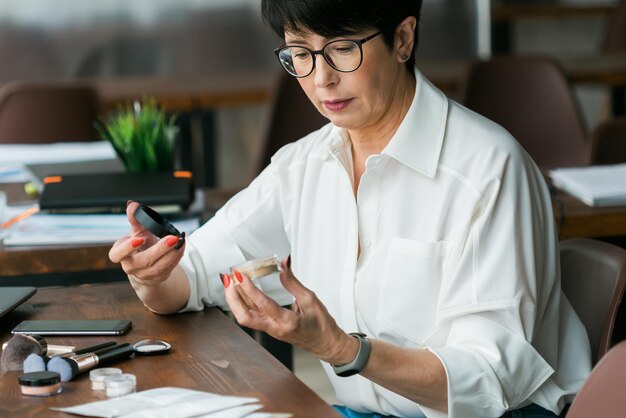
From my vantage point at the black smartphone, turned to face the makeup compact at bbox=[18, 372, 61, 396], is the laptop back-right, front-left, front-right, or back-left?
back-right

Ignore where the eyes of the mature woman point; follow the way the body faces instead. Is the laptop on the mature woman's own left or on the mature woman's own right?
on the mature woman's own right

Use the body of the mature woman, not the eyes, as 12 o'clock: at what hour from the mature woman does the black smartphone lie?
The black smartphone is roughly at 1 o'clock from the mature woman.

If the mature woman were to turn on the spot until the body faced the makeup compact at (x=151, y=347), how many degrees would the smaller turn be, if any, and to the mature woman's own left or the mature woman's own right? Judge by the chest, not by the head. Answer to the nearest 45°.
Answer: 0° — they already face it

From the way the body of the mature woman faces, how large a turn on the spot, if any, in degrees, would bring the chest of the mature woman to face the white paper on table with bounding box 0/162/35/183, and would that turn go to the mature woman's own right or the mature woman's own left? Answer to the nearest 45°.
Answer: approximately 90° to the mature woman's own right

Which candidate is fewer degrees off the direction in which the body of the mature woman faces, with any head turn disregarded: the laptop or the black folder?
the laptop

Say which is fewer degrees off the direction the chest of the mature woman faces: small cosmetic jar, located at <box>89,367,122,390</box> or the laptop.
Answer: the small cosmetic jar

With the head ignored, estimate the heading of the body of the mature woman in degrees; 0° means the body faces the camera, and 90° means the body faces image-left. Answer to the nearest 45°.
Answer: approximately 45°

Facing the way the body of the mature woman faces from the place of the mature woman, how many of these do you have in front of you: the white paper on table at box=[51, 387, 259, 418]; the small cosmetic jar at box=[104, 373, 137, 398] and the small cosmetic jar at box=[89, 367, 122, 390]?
3

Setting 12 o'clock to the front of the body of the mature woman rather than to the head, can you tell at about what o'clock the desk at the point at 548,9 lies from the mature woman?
The desk is roughly at 5 o'clock from the mature woman.

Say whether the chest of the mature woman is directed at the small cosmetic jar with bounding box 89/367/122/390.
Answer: yes
